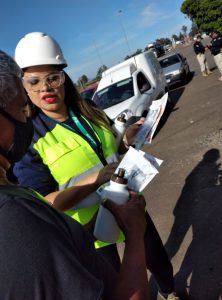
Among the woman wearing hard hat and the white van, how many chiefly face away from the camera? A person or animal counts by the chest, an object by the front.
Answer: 0

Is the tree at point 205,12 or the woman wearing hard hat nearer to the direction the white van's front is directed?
the woman wearing hard hat

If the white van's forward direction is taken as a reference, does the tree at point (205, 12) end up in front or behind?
behind

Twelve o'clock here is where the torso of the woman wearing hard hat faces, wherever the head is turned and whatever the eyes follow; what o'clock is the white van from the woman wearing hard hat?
The white van is roughly at 8 o'clock from the woman wearing hard hat.

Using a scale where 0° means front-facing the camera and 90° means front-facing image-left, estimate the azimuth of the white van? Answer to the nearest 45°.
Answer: approximately 45°
